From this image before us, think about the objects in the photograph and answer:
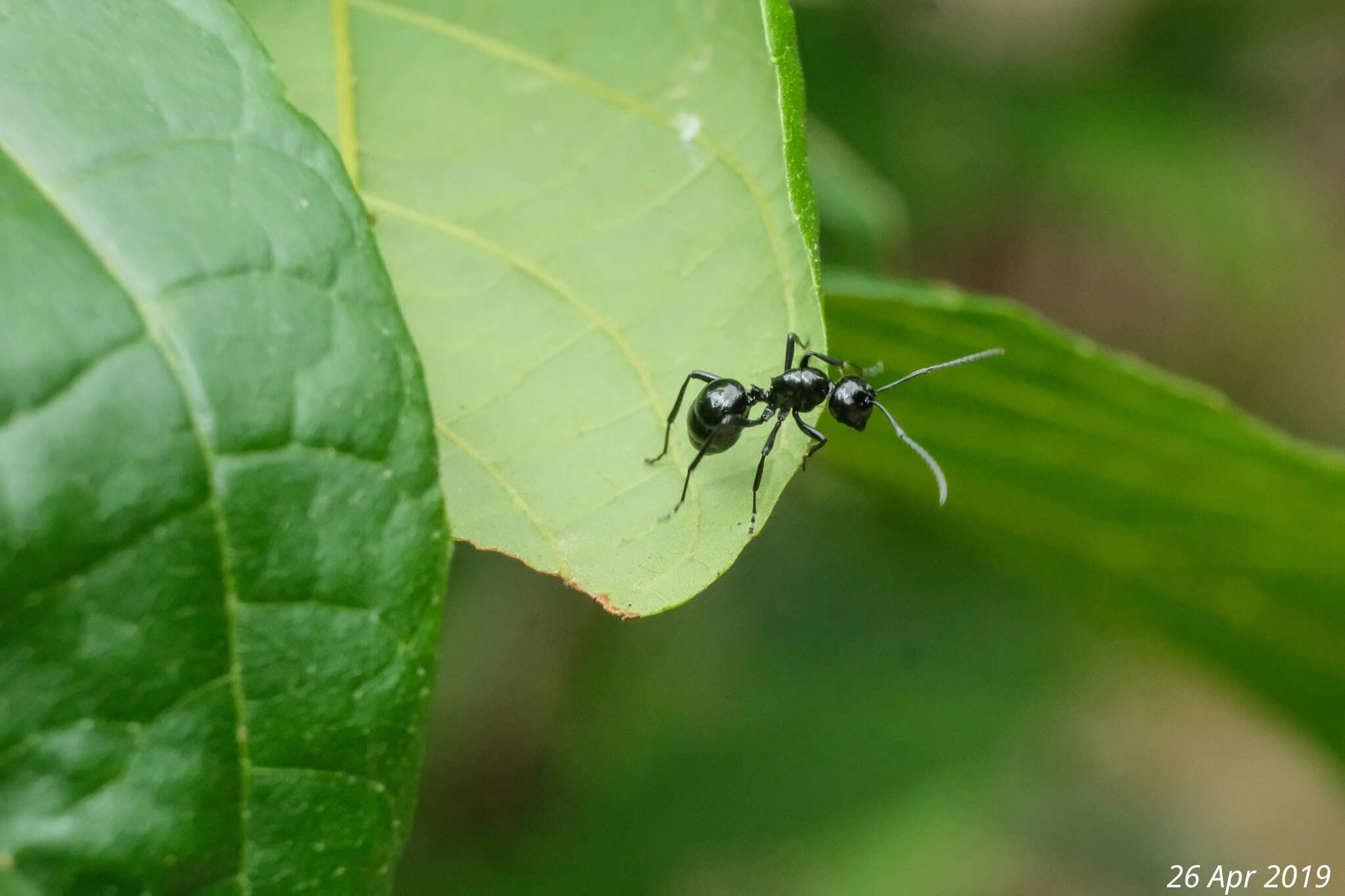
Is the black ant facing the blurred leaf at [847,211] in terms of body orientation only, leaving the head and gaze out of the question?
no

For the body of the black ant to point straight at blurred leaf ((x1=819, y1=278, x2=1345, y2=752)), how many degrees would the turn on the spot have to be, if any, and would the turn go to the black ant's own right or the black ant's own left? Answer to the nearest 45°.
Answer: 0° — it already faces it

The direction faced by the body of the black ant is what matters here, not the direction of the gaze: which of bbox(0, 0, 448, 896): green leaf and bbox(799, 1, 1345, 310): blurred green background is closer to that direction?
the blurred green background

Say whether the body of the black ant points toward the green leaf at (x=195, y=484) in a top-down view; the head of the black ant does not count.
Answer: no

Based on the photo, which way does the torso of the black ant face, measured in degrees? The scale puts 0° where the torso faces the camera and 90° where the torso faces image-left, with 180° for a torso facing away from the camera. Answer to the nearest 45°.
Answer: approximately 270°

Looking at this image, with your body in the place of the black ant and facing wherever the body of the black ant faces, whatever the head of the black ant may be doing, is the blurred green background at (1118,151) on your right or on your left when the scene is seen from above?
on your left
